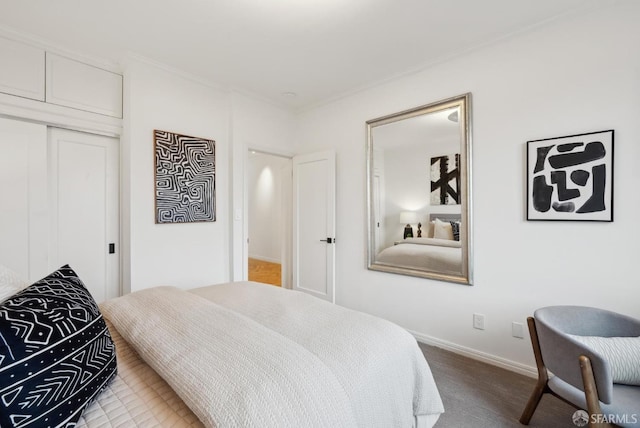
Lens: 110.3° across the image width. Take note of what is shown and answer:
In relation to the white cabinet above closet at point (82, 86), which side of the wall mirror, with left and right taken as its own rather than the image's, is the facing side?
front

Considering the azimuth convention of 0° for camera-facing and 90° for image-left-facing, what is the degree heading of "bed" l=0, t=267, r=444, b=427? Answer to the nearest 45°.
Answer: approximately 225°

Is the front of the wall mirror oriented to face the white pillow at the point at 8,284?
yes

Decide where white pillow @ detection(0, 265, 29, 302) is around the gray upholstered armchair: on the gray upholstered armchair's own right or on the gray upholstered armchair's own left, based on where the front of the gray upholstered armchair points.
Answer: on the gray upholstered armchair's own right

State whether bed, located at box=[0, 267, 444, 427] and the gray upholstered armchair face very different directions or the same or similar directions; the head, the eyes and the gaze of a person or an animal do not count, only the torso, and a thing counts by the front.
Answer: very different directions

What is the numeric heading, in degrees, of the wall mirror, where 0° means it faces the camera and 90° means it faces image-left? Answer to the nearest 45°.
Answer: approximately 45°

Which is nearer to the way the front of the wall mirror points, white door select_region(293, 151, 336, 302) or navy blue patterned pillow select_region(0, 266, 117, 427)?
the navy blue patterned pillow

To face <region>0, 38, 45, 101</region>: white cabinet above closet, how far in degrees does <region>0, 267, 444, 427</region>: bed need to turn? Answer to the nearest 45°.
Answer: approximately 90° to its left

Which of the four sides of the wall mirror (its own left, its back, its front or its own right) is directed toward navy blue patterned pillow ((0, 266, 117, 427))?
front
